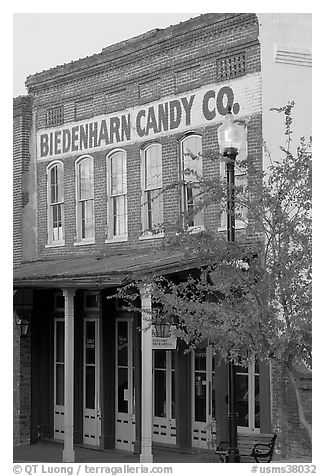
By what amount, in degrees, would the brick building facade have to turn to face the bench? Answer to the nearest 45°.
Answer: approximately 90° to its left

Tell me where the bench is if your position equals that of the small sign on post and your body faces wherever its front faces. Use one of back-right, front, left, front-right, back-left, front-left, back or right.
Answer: front-left

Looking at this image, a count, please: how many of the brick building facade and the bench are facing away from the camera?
0

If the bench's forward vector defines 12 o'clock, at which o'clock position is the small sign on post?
The small sign on post is roughly at 3 o'clock from the bench.

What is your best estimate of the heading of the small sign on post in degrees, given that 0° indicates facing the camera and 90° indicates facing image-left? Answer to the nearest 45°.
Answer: approximately 0°

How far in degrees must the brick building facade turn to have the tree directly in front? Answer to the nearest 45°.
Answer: approximately 45° to its left

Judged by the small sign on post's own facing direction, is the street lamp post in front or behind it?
in front

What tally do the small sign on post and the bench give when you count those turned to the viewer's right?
0

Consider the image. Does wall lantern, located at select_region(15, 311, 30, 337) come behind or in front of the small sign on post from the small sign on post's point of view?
behind

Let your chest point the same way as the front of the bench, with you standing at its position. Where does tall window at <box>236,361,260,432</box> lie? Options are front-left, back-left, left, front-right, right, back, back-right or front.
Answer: back-right

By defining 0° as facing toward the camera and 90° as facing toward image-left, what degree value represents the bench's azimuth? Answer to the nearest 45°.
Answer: approximately 45°
